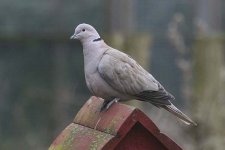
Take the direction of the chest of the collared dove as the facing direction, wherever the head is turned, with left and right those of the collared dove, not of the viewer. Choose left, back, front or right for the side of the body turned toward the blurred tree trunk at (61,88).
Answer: right

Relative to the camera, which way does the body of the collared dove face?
to the viewer's left

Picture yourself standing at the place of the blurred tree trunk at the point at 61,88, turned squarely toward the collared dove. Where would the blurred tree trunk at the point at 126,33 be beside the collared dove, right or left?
left

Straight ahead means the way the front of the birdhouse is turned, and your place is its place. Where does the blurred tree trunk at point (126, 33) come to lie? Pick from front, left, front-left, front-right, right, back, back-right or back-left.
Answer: back-left

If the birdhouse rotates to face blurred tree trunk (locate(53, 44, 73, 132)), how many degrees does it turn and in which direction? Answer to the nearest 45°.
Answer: approximately 135° to its left

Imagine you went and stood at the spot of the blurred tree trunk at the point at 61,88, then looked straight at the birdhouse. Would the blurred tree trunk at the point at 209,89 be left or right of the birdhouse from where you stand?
left

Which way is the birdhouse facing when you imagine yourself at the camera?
facing the viewer and to the right of the viewer

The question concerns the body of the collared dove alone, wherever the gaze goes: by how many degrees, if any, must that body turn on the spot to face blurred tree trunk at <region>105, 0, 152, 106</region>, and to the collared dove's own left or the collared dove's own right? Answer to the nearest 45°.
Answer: approximately 90° to the collared dove's own right
